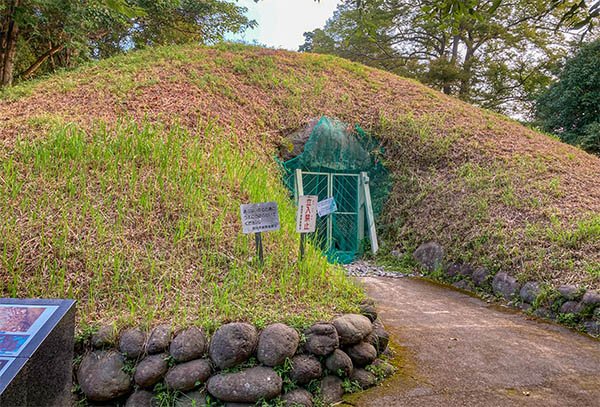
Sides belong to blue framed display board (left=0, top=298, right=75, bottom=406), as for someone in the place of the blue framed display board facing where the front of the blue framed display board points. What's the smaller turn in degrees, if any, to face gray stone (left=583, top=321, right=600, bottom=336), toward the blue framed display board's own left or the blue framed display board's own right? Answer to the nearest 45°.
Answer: approximately 135° to the blue framed display board's own left

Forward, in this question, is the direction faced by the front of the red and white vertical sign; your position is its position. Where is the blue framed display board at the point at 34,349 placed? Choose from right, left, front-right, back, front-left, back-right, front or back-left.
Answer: front-right

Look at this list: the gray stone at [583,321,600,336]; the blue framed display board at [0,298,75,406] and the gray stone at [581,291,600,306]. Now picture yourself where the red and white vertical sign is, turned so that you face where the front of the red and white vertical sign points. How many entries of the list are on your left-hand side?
2

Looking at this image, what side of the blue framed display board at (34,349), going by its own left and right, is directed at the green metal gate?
back

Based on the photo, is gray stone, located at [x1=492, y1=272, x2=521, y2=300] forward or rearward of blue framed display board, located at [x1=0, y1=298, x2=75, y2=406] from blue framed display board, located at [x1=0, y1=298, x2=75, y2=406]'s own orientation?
rearward

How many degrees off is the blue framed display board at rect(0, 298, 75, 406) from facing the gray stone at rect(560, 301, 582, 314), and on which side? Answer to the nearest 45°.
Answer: approximately 135° to its left

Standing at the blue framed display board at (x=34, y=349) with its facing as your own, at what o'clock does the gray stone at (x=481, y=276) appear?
The gray stone is roughly at 7 o'clock from the blue framed display board.

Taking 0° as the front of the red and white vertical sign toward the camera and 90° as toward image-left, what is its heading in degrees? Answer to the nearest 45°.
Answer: approximately 0°

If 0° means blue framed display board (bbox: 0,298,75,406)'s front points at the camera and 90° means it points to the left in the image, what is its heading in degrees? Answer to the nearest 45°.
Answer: approximately 45°

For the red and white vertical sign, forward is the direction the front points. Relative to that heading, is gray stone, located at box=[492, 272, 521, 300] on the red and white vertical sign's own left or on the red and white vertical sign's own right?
on the red and white vertical sign's own left

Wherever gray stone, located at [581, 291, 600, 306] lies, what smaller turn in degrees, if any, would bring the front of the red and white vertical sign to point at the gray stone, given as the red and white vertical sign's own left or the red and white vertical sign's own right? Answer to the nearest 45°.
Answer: approximately 90° to the red and white vertical sign's own left
